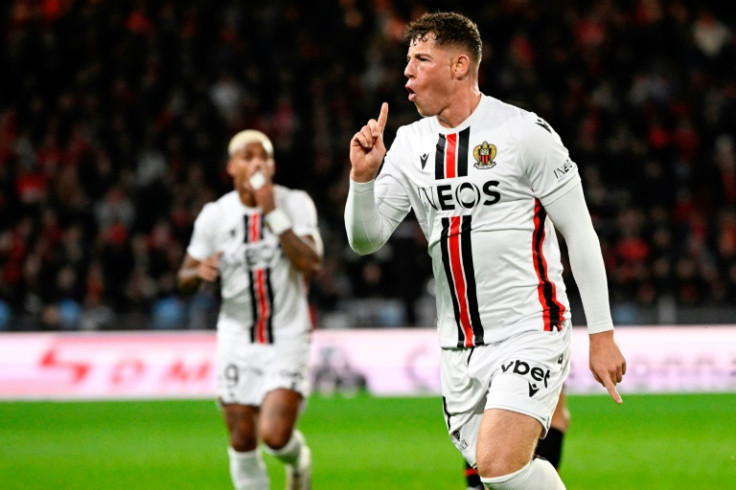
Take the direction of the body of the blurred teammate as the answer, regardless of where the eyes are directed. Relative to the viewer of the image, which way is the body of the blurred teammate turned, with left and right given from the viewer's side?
facing the viewer

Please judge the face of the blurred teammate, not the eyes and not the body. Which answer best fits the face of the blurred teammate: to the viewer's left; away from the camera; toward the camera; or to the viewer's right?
toward the camera
